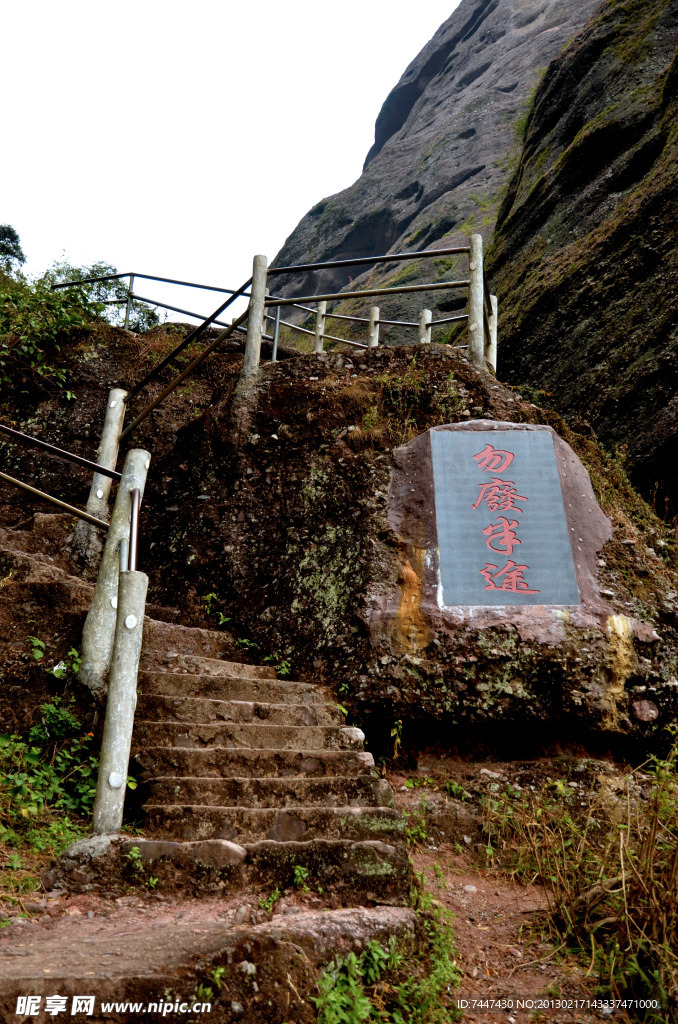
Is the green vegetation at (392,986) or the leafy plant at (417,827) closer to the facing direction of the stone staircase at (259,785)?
the green vegetation

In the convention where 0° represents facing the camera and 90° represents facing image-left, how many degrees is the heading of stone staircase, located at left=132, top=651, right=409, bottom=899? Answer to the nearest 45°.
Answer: approximately 0°

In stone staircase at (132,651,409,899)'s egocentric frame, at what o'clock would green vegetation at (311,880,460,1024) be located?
The green vegetation is roughly at 11 o'clock from the stone staircase.

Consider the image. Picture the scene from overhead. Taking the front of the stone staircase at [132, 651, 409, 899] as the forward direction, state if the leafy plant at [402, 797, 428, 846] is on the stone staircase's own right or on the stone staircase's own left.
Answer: on the stone staircase's own left
